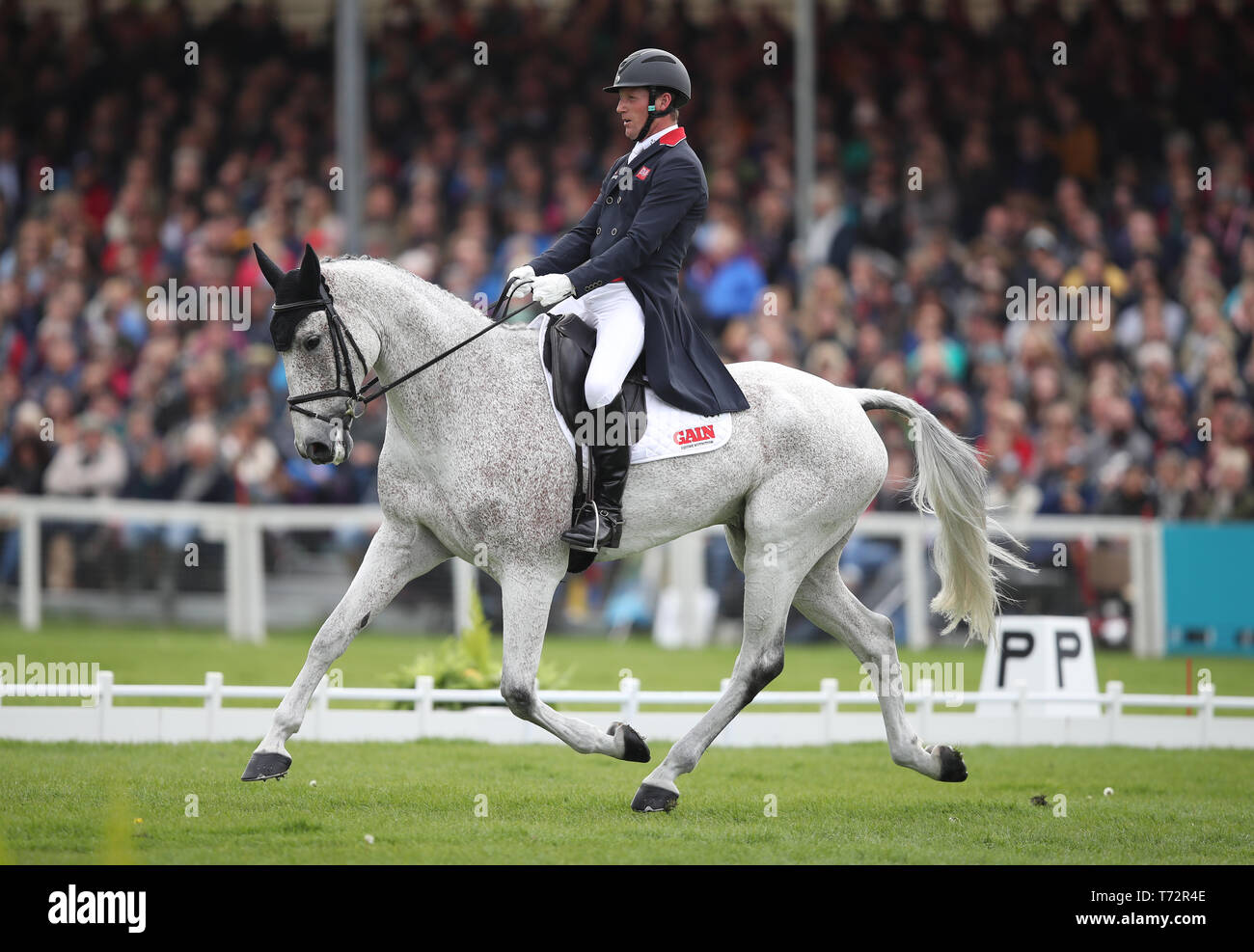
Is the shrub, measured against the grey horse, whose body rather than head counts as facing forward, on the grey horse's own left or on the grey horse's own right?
on the grey horse's own right

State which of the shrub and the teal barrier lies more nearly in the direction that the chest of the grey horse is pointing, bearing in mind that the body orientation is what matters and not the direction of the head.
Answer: the shrub

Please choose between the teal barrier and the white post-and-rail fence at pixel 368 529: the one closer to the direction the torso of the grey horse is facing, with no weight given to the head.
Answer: the white post-and-rail fence

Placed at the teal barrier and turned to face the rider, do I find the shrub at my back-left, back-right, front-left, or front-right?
front-right

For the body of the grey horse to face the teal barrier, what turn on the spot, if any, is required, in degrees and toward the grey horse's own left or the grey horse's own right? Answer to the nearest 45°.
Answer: approximately 135° to the grey horse's own right

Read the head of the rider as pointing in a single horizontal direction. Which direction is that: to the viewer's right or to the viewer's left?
to the viewer's left

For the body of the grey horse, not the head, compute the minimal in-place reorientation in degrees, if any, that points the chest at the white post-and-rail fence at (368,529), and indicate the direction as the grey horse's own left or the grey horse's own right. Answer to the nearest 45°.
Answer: approximately 90° to the grey horse's own right

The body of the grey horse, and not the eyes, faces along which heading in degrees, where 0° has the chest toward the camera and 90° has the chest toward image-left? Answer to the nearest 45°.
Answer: approximately 90°

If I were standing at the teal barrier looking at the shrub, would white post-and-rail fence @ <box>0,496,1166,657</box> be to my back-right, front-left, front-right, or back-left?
front-right
